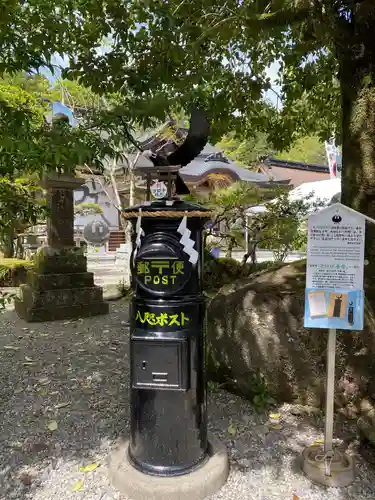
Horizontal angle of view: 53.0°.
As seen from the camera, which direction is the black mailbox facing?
toward the camera

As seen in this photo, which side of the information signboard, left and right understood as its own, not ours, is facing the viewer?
front

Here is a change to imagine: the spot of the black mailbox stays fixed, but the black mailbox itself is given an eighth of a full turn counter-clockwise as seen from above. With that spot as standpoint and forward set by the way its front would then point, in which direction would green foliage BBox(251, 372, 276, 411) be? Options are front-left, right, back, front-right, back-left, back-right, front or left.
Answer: left

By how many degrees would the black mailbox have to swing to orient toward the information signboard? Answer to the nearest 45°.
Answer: approximately 90° to its left

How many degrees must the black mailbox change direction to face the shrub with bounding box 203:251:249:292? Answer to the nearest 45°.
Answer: approximately 180°

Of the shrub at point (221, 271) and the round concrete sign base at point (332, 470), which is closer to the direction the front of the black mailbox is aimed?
the round concrete sign base

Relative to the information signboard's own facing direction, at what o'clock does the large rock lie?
The large rock is roughly at 5 o'clock from the information signboard.

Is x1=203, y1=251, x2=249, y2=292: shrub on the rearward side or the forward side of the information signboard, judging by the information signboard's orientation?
on the rearward side

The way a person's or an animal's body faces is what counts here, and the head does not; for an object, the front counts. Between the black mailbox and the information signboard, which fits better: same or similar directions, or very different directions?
same or similar directions

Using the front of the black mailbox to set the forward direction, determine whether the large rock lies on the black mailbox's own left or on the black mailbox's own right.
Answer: on the black mailbox's own left

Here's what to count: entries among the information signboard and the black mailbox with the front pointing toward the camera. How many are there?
2

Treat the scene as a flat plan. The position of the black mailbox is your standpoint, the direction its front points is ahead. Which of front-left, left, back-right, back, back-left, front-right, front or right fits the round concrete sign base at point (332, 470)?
left
